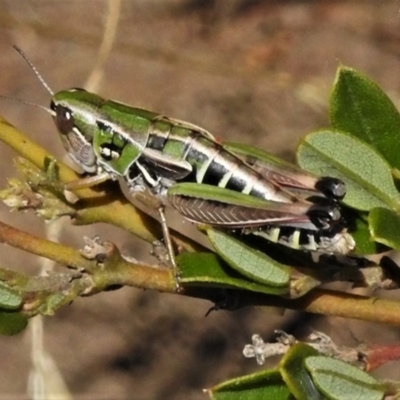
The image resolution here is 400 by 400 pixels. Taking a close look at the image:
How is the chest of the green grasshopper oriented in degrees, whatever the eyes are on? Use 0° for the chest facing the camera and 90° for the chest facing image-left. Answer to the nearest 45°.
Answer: approximately 90°
